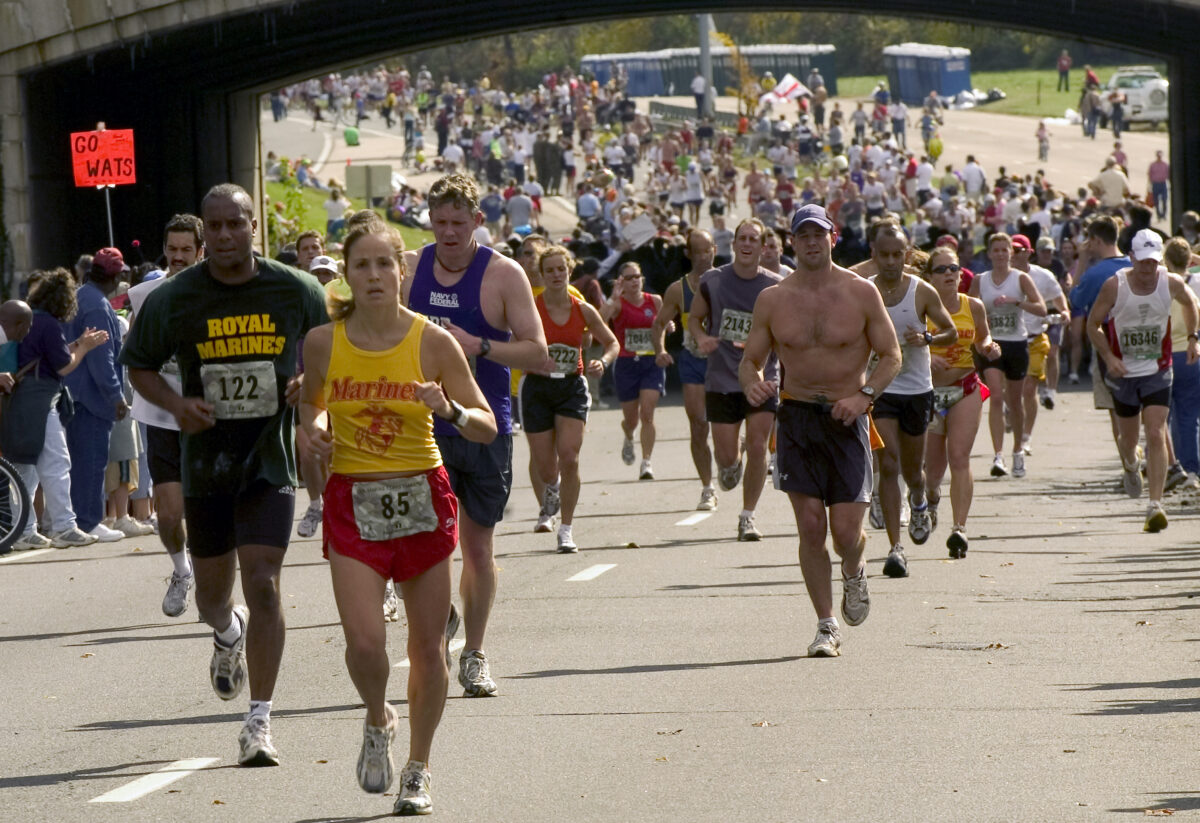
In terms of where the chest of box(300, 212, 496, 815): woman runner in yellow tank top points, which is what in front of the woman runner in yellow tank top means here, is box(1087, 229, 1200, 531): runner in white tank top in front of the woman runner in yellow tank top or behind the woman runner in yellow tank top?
behind

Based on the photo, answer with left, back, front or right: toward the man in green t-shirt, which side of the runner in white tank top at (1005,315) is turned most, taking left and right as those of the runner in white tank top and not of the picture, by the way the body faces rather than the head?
front

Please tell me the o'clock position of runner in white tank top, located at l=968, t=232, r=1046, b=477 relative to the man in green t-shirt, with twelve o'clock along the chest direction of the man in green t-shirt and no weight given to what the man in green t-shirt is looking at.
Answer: The runner in white tank top is roughly at 7 o'clock from the man in green t-shirt.

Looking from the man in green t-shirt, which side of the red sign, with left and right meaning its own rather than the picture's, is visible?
front

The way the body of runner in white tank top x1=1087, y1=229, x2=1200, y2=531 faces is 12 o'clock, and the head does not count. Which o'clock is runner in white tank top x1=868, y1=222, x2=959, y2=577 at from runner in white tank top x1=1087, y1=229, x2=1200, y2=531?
runner in white tank top x1=868, y1=222, x2=959, y2=577 is roughly at 1 o'clock from runner in white tank top x1=1087, y1=229, x2=1200, y2=531.

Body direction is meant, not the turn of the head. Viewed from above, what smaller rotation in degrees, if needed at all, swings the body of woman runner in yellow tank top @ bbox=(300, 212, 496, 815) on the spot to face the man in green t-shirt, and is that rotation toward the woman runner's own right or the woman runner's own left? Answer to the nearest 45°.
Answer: approximately 135° to the woman runner's own right

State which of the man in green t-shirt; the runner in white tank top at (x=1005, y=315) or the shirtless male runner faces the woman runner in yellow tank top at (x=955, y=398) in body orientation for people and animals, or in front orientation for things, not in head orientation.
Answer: the runner in white tank top

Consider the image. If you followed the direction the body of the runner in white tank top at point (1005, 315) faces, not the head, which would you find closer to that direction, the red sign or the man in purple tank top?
the man in purple tank top
